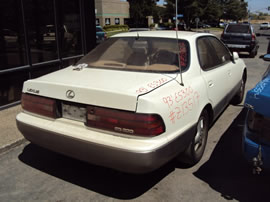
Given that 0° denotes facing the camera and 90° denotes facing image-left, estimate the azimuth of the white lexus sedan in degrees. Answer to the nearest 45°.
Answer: approximately 225°
